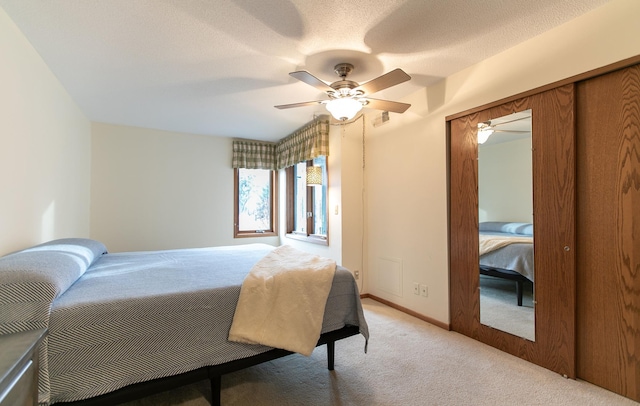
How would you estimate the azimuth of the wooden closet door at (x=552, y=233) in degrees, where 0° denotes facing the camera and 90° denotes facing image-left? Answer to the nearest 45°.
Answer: approximately 45°

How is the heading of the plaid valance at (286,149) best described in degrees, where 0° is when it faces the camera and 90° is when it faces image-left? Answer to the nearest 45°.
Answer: approximately 45°

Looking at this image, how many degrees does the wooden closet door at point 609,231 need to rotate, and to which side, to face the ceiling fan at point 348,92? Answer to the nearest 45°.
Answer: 0° — it already faces it

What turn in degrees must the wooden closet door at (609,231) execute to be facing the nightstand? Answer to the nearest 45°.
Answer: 0° — it already faces it

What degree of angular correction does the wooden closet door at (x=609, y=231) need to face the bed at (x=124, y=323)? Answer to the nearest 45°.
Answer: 0° — it already faces it

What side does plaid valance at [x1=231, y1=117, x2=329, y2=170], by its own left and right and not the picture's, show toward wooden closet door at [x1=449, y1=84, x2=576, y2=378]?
left

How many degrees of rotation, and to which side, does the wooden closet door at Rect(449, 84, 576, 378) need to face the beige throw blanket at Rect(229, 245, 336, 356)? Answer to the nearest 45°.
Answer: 0° — it already faces it

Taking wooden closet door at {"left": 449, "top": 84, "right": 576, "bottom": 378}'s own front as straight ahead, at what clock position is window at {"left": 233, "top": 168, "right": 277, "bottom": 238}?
The window is roughly at 2 o'clock from the wooden closet door.

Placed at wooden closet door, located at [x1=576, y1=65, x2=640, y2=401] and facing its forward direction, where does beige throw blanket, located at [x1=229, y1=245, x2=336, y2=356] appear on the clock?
The beige throw blanket is roughly at 12 o'clock from the wooden closet door.
